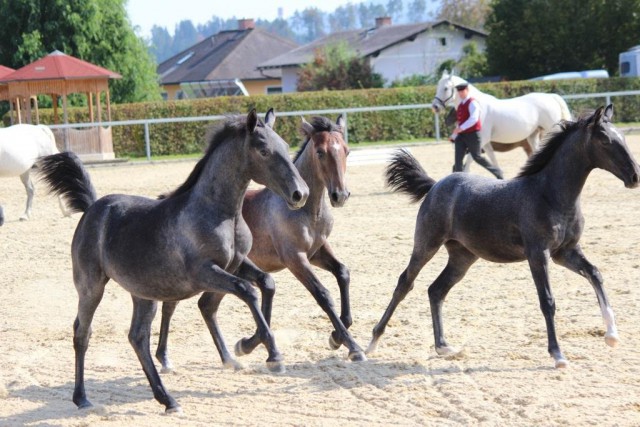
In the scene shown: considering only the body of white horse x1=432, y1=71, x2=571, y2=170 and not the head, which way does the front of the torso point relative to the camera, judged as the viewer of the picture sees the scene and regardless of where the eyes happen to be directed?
to the viewer's left

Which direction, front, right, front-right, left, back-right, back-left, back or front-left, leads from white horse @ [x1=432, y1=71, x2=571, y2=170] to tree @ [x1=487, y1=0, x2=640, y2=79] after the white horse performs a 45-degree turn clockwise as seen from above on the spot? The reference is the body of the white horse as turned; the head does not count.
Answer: front-right

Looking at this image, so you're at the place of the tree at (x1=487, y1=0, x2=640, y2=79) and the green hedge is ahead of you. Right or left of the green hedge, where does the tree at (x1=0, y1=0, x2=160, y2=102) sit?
right

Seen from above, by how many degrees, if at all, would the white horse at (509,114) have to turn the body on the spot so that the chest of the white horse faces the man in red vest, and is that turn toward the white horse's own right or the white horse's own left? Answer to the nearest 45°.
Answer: approximately 90° to the white horse's own left

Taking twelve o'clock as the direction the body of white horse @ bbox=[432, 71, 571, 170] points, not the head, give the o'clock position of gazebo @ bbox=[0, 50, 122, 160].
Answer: The gazebo is roughly at 1 o'clock from the white horse.
